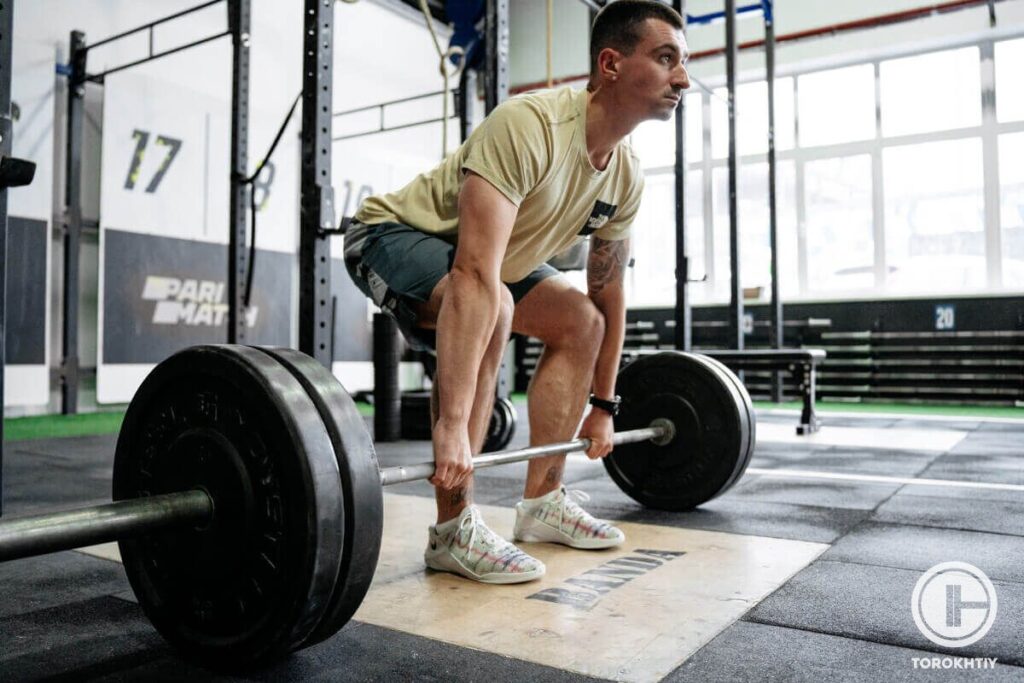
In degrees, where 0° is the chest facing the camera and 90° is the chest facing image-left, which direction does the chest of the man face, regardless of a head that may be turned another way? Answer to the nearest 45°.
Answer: approximately 315°

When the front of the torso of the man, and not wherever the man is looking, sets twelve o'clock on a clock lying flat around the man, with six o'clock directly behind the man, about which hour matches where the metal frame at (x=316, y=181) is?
The metal frame is roughly at 6 o'clock from the man.

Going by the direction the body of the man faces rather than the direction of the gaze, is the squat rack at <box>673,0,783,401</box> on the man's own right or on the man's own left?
on the man's own left

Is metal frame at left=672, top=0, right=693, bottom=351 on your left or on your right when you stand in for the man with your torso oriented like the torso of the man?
on your left

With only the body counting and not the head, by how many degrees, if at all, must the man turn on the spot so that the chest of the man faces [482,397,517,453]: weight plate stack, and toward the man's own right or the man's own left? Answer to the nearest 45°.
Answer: approximately 135° to the man's own left

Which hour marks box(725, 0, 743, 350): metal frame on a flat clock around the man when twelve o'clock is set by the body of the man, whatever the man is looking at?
The metal frame is roughly at 8 o'clock from the man.

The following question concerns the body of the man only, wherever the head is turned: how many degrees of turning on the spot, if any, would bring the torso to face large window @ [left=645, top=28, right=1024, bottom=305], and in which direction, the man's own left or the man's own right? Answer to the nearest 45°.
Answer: approximately 90° to the man's own left

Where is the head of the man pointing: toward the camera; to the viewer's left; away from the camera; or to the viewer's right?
to the viewer's right

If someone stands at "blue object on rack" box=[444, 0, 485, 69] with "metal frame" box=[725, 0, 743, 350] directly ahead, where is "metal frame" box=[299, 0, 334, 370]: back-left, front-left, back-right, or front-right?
back-right

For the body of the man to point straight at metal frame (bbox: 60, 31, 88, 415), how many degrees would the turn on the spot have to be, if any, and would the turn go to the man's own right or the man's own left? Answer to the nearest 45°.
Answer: approximately 180°

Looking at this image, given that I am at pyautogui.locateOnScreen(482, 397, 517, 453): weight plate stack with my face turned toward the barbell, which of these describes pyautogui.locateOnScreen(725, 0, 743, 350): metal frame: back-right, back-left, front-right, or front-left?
back-left

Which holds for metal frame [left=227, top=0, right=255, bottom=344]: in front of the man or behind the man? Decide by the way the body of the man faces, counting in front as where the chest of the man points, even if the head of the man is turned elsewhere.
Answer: behind
